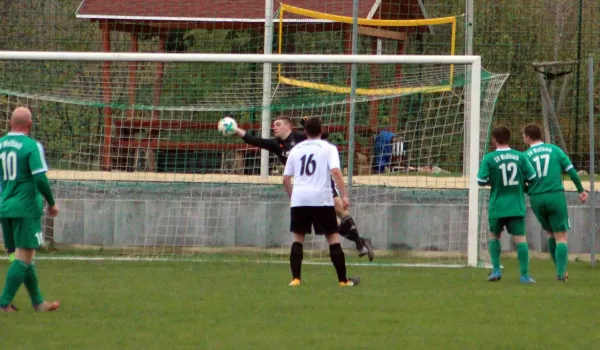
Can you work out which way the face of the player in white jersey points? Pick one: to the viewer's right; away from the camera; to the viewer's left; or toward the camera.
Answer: away from the camera

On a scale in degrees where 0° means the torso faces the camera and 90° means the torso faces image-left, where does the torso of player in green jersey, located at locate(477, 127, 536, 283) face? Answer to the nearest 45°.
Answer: approximately 180°

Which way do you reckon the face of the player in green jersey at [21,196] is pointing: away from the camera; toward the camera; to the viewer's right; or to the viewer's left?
away from the camera

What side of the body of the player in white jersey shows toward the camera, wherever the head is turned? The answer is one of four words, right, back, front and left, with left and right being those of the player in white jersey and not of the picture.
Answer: back

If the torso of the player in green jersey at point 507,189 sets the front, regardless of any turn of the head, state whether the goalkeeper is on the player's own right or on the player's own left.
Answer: on the player's own left

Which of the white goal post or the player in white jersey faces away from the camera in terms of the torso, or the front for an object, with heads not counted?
the player in white jersey

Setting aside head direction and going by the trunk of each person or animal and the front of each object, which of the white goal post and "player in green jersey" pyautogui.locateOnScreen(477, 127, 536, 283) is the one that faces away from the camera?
the player in green jersey

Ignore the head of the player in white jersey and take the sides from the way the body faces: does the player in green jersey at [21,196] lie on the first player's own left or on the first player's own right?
on the first player's own left

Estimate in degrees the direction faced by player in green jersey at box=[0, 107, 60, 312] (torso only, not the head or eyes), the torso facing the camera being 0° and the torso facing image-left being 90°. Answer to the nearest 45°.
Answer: approximately 225°

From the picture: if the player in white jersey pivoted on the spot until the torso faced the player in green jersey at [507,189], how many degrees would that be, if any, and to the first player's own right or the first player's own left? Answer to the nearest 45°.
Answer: approximately 90° to the first player's own right
